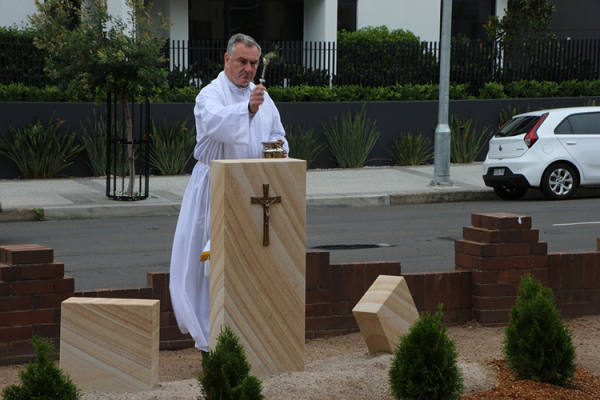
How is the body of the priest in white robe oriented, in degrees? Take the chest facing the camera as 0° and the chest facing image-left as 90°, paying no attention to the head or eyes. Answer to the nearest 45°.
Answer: approximately 315°

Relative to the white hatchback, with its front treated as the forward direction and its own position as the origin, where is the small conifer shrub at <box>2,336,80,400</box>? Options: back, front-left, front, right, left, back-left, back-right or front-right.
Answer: back-right

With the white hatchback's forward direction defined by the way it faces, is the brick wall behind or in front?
behind

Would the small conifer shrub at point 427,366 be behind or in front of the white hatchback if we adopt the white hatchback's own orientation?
behind

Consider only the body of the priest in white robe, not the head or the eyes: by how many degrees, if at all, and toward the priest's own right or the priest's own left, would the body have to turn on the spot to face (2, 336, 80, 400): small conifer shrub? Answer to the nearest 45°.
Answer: approximately 45° to the priest's own right

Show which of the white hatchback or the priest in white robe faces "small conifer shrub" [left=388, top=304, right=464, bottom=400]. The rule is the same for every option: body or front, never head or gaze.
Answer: the priest in white robe

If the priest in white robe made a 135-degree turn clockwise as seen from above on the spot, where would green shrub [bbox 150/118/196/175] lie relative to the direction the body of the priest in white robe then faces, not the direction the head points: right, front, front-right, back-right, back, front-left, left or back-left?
right

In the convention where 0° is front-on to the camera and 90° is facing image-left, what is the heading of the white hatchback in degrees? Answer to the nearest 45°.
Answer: approximately 225°

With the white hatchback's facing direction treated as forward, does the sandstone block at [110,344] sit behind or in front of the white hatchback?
behind

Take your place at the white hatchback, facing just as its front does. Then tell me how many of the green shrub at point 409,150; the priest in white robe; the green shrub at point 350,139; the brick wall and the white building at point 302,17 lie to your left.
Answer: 3

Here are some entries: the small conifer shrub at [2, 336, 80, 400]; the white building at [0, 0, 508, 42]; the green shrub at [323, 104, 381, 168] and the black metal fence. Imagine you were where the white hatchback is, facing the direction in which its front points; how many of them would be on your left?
3
